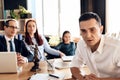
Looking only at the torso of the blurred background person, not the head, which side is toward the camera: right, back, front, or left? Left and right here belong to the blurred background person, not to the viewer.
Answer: front

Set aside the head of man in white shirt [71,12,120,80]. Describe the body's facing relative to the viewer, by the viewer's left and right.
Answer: facing the viewer and to the left of the viewer

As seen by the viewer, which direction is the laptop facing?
away from the camera

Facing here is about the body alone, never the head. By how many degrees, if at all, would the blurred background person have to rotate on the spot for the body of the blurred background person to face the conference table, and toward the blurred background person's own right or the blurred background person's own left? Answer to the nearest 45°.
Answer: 0° — they already face it

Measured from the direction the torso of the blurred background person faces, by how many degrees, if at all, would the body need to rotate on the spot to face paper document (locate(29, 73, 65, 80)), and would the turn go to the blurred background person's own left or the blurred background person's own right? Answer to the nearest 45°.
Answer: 0° — they already face it

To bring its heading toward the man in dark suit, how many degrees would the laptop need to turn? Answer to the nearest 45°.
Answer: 0° — it already faces them

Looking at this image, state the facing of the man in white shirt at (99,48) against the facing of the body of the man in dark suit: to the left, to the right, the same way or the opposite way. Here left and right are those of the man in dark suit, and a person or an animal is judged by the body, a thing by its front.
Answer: to the right

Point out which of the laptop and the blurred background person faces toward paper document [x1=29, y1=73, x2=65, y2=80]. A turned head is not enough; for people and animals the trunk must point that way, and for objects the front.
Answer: the blurred background person

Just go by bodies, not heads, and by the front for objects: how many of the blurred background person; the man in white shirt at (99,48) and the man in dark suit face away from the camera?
0

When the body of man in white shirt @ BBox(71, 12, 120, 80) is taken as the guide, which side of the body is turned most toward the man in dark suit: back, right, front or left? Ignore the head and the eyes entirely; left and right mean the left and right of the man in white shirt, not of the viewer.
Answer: right

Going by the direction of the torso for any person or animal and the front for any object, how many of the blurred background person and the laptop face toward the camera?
1

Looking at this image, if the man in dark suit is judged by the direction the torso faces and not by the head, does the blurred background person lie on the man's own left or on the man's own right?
on the man's own left
